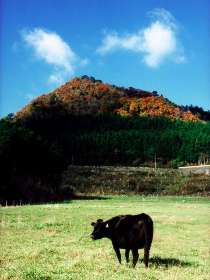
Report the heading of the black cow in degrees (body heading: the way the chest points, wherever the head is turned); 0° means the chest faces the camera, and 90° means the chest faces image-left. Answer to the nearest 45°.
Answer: approximately 135°
